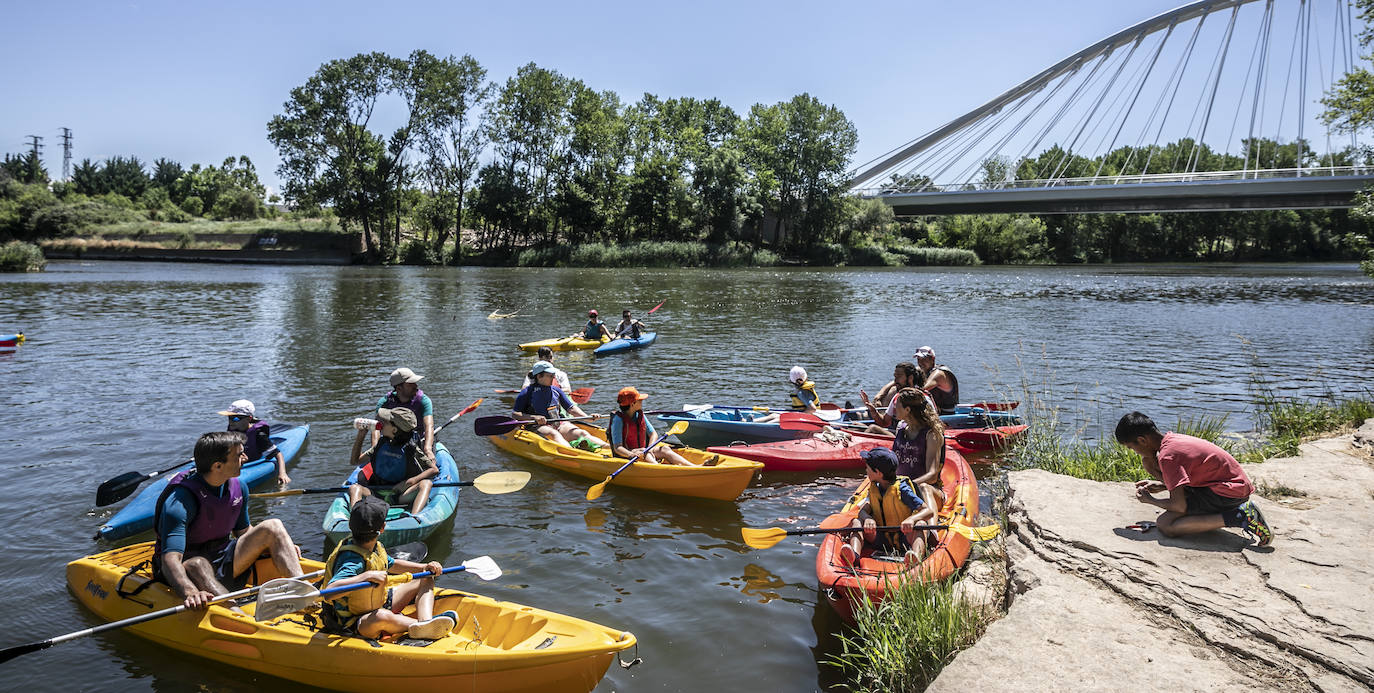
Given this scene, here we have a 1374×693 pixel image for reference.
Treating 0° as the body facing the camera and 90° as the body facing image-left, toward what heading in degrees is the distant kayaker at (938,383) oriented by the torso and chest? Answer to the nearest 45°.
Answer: approximately 90°

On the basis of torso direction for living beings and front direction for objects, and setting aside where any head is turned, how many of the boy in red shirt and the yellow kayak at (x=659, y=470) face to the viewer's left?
1

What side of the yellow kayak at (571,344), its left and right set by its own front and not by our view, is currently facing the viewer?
left

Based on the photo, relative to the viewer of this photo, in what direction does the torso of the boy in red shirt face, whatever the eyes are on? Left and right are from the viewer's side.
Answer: facing to the left of the viewer

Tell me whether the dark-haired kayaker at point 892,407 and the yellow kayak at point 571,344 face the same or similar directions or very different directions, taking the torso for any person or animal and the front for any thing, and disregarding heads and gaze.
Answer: same or similar directions

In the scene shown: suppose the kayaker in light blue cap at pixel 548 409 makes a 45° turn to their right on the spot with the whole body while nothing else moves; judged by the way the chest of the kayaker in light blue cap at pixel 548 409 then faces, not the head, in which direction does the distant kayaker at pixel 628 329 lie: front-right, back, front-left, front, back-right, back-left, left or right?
back

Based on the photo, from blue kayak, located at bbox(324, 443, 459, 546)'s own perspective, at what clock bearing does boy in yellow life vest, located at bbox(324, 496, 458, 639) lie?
The boy in yellow life vest is roughly at 12 o'clock from the blue kayak.

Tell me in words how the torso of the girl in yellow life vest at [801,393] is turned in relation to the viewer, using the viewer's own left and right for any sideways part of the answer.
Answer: facing to the left of the viewer

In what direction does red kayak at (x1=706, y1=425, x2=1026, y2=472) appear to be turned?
to the viewer's left

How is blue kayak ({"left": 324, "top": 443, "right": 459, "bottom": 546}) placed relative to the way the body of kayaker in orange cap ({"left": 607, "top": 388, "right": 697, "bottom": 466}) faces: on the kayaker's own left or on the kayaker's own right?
on the kayaker's own right

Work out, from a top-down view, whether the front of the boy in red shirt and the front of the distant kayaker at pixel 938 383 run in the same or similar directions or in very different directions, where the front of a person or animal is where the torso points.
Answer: same or similar directions

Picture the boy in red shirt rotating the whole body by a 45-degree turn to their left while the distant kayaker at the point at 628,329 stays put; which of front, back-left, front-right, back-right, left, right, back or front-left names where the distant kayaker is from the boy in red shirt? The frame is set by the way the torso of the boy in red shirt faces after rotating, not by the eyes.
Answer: right

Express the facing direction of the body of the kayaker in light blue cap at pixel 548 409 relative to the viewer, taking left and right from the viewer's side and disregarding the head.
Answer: facing the viewer and to the right of the viewer

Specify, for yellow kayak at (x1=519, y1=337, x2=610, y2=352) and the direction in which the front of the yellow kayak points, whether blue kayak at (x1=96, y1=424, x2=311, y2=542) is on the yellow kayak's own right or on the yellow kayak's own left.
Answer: on the yellow kayak's own left

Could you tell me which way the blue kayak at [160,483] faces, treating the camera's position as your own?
facing the viewer and to the left of the viewer

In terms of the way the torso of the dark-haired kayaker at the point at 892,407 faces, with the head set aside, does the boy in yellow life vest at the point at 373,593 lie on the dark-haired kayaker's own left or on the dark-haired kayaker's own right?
on the dark-haired kayaker's own left

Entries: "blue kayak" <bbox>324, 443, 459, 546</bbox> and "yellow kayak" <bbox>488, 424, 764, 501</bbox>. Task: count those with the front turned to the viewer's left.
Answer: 0
